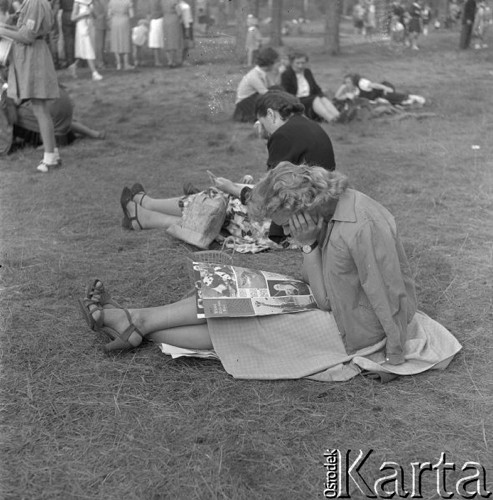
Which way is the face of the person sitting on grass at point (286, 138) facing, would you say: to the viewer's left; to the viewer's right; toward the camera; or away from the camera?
to the viewer's left

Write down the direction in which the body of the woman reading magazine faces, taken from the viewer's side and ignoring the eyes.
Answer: to the viewer's left

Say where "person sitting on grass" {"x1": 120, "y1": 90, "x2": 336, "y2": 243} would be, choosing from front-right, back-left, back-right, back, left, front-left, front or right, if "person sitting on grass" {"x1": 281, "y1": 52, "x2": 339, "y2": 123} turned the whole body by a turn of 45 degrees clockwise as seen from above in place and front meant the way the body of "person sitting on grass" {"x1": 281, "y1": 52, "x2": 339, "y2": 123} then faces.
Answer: front

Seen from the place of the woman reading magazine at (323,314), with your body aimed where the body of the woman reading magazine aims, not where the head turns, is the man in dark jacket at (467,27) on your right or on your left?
on your right

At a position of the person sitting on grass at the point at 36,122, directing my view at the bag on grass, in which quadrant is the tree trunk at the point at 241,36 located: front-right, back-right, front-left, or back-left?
back-left

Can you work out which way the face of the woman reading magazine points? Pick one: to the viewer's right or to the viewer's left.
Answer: to the viewer's left

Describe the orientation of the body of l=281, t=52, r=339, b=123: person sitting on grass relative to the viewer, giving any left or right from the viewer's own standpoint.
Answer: facing the viewer and to the right of the viewer

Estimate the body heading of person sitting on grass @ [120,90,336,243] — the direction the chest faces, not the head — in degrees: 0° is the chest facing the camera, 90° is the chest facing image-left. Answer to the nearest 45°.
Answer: approximately 90°

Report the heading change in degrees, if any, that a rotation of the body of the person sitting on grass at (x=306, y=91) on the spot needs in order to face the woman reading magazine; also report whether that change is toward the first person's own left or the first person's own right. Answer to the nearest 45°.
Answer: approximately 45° to the first person's own right

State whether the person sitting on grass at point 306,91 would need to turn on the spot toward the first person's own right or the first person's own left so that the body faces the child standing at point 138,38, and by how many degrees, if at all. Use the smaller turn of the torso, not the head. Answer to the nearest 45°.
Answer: approximately 180°

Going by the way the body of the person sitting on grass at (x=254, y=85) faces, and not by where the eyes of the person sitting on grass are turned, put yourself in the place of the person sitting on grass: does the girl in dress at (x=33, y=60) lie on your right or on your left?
on your right
